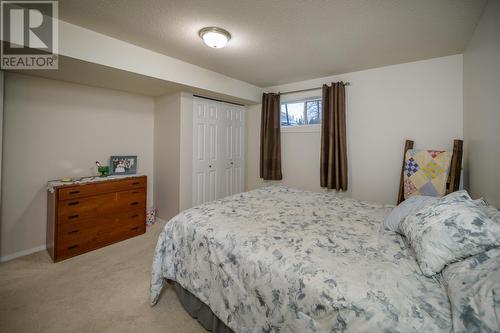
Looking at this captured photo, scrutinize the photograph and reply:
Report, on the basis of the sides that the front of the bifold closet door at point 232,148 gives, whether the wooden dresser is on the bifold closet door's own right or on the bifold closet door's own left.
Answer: on the bifold closet door's own right

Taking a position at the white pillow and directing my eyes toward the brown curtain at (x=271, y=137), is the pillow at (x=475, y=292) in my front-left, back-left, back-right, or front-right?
back-left

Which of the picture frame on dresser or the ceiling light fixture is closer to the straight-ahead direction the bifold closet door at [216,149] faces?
the ceiling light fixture

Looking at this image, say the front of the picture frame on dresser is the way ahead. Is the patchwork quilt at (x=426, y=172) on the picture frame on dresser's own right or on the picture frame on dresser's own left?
on the picture frame on dresser's own left

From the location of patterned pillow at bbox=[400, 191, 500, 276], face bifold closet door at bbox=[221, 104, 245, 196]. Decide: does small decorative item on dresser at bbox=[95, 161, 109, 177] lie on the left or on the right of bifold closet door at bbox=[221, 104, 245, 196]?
left

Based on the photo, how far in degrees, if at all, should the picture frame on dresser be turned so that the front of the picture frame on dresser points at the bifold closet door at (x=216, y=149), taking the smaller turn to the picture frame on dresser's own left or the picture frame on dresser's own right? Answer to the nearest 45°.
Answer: approximately 90° to the picture frame on dresser's own left
